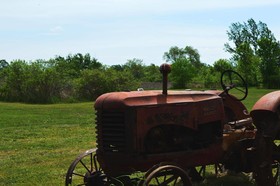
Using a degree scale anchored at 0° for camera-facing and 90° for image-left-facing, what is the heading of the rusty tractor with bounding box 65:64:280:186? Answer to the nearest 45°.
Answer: approximately 45°

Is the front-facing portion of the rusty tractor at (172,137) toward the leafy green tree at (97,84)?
no
